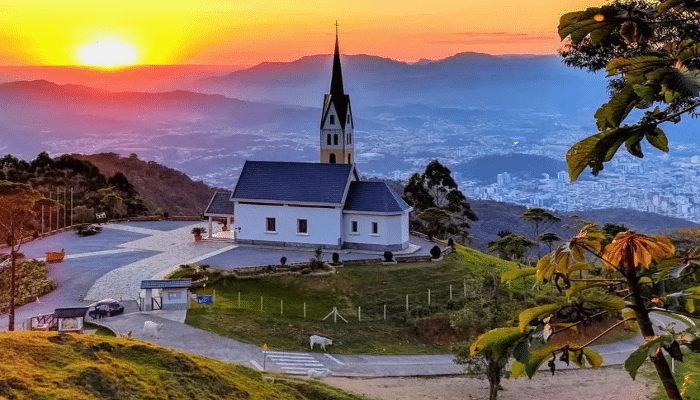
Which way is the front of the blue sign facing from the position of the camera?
facing the viewer

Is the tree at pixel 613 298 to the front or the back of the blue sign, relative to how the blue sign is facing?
to the front

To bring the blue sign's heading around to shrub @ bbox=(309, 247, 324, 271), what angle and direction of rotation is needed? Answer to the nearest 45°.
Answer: approximately 135° to its left

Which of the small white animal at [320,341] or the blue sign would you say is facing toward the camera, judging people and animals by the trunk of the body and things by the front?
the blue sign

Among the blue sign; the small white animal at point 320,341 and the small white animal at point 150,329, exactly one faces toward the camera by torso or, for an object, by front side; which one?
the blue sign

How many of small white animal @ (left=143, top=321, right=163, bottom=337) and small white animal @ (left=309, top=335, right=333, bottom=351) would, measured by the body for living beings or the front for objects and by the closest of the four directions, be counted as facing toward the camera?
0

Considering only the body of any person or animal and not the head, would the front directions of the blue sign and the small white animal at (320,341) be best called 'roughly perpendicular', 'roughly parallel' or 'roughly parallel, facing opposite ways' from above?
roughly perpendicular

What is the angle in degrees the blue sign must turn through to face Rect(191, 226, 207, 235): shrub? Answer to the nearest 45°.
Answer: approximately 180°

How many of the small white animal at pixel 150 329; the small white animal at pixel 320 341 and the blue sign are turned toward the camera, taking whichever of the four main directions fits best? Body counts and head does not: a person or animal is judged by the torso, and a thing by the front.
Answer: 1

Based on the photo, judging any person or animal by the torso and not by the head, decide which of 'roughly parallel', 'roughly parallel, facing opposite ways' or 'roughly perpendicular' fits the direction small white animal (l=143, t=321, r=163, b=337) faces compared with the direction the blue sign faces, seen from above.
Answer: roughly perpendicular
